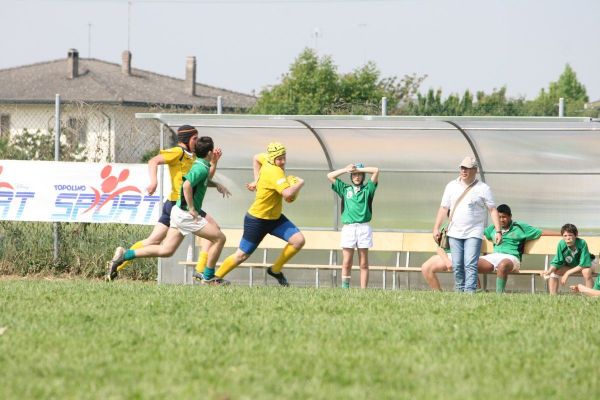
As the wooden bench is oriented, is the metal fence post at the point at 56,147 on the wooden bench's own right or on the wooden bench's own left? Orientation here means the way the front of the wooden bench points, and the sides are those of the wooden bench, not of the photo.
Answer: on the wooden bench's own right

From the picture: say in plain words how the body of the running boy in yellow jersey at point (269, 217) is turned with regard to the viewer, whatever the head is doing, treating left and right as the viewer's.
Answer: facing to the right of the viewer

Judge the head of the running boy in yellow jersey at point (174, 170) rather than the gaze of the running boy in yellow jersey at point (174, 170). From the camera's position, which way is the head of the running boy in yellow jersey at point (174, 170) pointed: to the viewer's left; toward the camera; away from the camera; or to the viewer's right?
to the viewer's right

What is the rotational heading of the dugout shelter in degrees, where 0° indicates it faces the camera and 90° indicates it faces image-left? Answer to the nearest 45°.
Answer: approximately 0°

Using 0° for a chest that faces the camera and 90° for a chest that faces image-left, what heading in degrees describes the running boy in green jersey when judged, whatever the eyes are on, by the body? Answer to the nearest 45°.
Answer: approximately 270°

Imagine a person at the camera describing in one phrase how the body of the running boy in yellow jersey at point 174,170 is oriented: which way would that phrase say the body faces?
to the viewer's right
